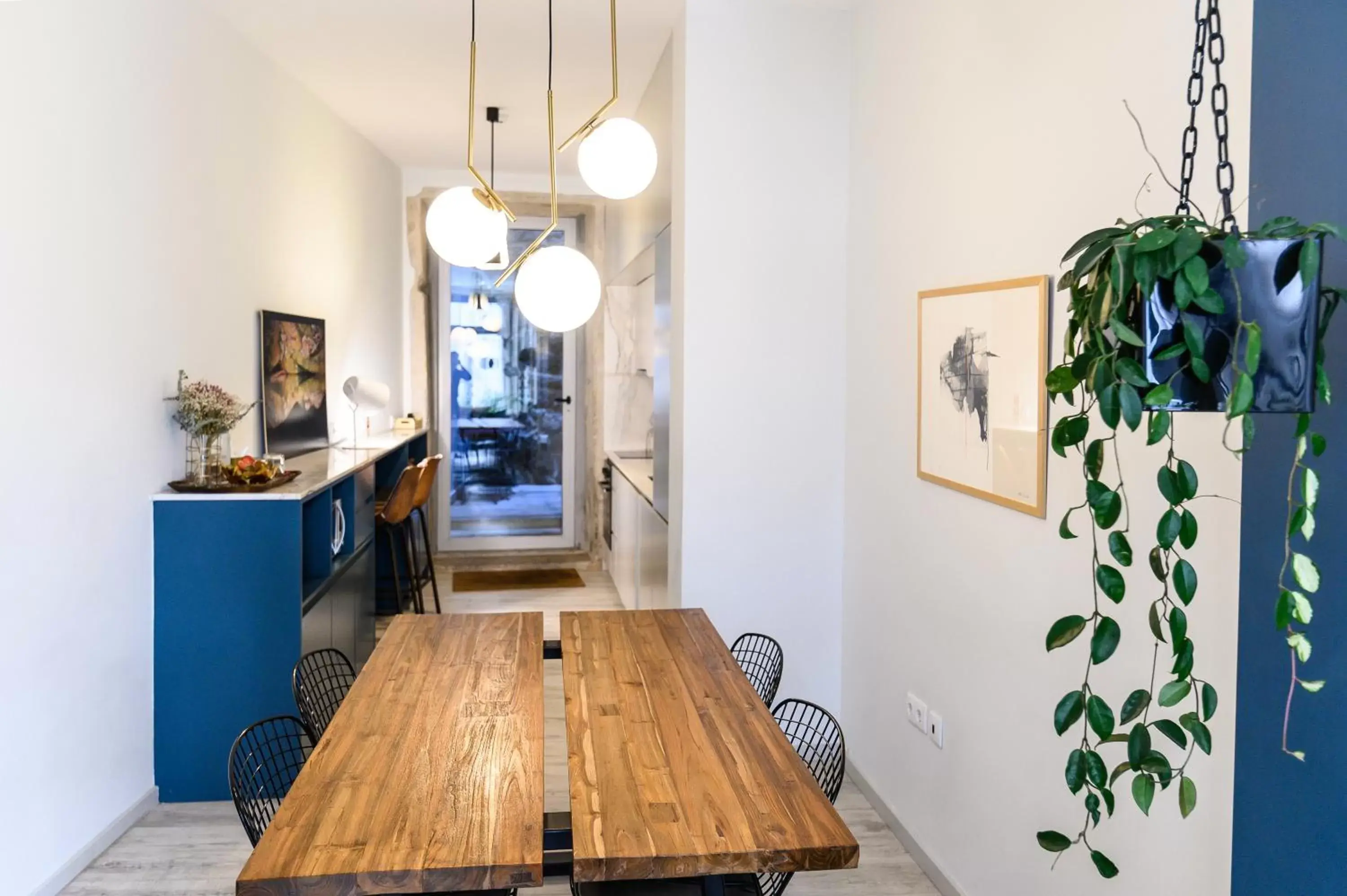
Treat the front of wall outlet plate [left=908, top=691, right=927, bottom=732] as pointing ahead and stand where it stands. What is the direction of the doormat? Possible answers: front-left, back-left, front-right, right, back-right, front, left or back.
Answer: right

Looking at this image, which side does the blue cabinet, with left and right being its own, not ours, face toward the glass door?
left

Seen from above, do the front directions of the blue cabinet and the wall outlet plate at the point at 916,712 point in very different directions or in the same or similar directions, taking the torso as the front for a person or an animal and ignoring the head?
very different directions

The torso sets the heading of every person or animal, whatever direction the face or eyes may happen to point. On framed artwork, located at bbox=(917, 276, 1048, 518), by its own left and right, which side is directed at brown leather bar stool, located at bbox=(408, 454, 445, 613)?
right

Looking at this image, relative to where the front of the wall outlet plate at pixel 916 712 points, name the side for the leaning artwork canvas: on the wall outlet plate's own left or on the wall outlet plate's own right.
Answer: on the wall outlet plate's own right

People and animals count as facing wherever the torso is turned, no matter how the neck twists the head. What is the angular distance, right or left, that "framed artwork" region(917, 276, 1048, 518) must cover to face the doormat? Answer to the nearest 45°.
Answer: approximately 90° to its right

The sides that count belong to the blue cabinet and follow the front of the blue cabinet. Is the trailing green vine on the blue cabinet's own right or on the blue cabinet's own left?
on the blue cabinet's own right

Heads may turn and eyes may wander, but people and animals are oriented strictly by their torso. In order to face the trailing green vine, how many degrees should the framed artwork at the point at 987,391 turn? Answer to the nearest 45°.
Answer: approximately 45° to its left

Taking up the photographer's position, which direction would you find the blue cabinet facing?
facing to the right of the viewer

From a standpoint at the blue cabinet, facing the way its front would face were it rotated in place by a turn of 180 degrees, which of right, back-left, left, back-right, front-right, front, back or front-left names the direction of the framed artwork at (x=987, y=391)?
back-left

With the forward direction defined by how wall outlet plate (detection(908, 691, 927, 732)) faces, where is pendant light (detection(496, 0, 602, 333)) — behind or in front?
in front

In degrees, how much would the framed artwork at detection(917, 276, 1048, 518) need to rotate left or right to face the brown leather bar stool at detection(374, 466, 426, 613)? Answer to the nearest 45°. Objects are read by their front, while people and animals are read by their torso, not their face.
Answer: approximately 90° to its right

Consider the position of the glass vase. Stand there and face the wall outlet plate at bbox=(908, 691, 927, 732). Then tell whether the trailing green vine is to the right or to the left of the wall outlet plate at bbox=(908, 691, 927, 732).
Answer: right
